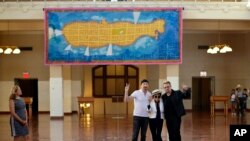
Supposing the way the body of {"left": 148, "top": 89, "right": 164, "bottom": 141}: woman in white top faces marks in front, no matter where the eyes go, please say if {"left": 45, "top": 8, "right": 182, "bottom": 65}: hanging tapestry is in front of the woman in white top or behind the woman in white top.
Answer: behind

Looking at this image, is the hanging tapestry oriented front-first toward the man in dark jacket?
yes

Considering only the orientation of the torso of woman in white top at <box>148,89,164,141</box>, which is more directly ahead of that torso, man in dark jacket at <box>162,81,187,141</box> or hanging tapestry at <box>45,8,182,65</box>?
the man in dark jacket

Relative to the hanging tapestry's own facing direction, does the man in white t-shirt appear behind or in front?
in front

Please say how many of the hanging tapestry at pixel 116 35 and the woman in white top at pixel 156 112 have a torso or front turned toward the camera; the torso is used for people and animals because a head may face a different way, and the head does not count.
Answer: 2

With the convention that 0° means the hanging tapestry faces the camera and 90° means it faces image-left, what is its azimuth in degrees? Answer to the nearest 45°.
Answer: approximately 0°

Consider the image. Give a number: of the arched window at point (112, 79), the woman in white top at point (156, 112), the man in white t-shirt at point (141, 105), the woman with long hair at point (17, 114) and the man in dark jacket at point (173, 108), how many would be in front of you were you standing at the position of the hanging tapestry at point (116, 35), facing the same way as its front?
4
